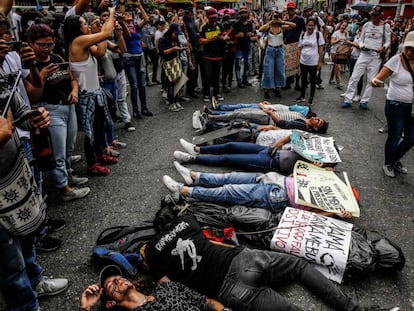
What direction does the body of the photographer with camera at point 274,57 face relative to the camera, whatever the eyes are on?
toward the camera

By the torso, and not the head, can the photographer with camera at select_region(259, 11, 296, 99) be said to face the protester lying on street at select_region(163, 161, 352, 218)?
yes

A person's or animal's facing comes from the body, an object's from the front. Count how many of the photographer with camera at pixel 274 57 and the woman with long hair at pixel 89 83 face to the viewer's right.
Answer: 1

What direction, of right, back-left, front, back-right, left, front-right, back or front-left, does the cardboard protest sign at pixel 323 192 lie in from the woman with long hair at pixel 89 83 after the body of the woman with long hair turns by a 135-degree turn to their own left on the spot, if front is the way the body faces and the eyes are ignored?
back

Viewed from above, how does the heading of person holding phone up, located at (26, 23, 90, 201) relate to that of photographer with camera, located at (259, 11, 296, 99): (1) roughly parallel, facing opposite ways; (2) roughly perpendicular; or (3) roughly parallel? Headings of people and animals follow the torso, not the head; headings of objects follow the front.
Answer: roughly perpendicular

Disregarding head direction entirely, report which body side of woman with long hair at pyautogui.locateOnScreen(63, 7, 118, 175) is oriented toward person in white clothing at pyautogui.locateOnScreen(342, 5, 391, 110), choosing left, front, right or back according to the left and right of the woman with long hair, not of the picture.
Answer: front

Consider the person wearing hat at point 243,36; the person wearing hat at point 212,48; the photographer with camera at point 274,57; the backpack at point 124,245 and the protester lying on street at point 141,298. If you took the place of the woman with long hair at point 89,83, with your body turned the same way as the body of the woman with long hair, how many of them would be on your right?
2

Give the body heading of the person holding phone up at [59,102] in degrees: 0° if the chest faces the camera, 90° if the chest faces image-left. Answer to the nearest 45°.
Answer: approximately 315°

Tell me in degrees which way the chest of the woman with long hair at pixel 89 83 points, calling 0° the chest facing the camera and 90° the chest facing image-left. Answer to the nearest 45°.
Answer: approximately 270°

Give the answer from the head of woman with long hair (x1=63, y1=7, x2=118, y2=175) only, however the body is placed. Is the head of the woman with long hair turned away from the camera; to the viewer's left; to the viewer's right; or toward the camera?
to the viewer's right

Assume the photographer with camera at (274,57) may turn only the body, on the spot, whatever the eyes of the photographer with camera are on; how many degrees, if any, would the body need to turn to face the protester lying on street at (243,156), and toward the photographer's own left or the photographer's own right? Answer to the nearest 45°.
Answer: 0° — they already face them

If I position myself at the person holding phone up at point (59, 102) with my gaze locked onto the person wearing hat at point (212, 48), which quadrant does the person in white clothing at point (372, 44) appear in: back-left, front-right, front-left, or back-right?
front-right

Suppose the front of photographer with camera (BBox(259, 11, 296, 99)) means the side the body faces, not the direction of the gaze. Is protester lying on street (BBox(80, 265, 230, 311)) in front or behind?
in front

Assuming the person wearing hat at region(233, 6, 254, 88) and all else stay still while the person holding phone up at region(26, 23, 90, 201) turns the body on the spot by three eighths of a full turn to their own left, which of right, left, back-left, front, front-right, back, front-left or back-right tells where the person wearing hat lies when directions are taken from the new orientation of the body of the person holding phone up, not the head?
front-right

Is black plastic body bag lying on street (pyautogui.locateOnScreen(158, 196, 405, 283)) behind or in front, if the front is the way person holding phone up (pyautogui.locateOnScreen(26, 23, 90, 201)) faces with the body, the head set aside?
in front

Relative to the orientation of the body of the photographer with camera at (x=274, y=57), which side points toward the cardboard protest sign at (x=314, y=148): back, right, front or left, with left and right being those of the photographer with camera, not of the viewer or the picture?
front
